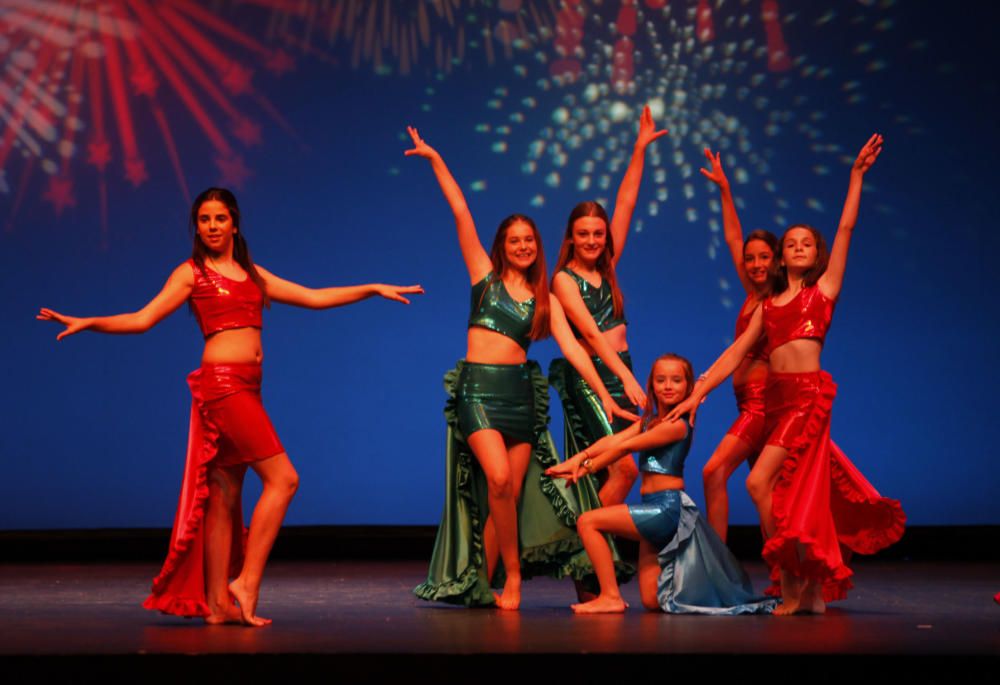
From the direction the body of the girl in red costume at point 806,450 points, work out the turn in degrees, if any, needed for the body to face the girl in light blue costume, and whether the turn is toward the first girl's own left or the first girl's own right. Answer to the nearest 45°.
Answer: approximately 45° to the first girl's own right

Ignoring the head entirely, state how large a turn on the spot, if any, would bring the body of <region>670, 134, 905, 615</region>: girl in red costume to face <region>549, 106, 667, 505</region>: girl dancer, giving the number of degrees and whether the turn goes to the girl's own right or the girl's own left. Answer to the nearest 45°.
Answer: approximately 45° to the girl's own right

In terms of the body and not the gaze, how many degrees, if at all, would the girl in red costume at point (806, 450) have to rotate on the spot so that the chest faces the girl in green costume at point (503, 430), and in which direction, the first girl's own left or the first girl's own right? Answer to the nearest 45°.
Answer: approximately 45° to the first girl's own right

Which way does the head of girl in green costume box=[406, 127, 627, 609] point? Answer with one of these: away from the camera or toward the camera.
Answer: toward the camera

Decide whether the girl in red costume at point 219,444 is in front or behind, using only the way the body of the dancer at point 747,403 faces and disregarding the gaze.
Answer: in front

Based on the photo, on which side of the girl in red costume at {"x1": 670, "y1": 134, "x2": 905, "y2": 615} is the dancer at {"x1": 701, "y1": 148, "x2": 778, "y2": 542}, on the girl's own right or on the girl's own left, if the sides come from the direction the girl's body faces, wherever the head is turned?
on the girl's own right

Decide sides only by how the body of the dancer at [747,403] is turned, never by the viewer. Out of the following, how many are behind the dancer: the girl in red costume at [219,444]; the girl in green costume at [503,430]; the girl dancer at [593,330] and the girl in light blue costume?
0

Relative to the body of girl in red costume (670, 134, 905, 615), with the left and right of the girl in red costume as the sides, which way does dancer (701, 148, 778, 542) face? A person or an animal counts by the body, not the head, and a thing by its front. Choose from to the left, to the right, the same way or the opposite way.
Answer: the same way

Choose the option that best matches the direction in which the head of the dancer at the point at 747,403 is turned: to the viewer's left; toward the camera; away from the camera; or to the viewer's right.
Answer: toward the camera

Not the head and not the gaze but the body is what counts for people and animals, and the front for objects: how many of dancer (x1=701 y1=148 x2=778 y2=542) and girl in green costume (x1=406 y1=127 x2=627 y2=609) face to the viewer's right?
0

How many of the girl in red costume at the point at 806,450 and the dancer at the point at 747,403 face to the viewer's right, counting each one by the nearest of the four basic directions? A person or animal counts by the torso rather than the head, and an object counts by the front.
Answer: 0

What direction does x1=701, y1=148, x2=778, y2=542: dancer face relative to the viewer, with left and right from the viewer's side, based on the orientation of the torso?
facing the viewer and to the left of the viewer

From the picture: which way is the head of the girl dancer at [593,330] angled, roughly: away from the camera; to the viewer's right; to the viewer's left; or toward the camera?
toward the camera

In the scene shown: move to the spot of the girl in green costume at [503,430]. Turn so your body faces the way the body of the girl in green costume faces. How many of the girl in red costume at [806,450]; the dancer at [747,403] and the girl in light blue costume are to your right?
0

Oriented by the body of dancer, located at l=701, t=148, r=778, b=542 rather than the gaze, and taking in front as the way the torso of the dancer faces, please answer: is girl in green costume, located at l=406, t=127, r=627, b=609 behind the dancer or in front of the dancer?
in front

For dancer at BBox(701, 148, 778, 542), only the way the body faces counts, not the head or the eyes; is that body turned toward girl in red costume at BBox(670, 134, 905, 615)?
no

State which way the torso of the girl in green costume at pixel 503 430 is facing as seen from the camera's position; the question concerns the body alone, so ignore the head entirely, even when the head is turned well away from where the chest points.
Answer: toward the camera

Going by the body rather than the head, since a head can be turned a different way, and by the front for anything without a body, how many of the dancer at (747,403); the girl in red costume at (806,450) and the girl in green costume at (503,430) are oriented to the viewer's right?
0
